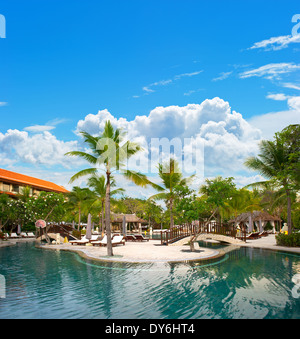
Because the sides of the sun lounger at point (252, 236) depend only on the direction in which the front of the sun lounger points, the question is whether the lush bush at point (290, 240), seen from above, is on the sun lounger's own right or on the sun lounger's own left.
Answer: on the sun lounger's own left

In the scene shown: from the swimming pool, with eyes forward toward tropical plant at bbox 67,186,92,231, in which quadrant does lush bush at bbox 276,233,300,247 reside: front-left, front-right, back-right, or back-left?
front-right

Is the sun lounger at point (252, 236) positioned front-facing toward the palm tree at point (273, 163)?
no

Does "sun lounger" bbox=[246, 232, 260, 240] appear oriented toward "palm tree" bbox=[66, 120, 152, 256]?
no
